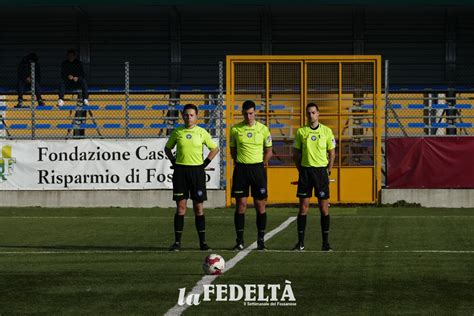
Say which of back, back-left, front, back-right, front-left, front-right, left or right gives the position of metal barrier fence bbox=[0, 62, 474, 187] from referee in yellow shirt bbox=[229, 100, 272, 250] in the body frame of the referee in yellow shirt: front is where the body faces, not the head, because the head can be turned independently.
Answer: back

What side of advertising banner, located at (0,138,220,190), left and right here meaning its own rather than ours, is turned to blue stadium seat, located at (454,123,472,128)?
left

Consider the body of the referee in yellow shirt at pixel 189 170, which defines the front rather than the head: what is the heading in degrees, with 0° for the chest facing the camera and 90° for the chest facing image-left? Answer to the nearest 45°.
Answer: approximately 0°

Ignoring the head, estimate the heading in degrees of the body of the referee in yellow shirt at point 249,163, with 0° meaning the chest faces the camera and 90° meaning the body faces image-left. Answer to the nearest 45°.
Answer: approximately 0°

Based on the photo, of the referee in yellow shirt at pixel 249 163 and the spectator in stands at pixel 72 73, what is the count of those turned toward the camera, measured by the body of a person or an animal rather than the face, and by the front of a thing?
2

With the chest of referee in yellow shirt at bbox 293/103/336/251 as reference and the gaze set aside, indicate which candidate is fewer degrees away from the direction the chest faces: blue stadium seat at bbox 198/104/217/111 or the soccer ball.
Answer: the soccer ball
